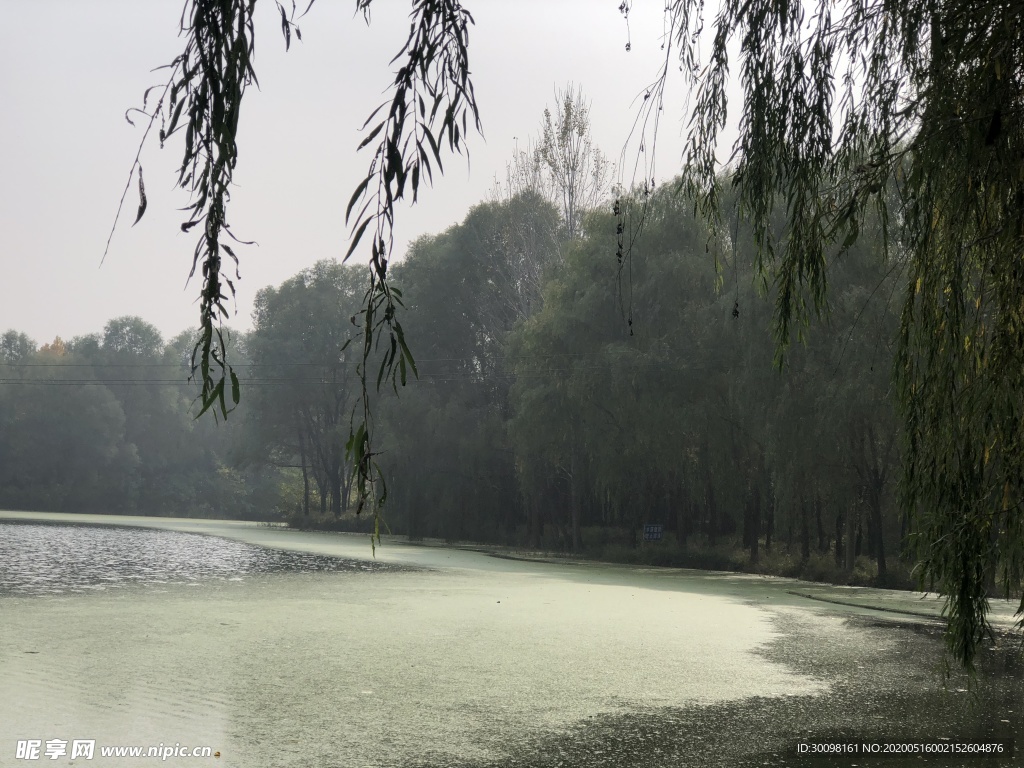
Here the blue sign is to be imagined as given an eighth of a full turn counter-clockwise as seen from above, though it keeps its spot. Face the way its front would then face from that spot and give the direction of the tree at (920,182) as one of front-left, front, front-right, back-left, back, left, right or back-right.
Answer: front-right

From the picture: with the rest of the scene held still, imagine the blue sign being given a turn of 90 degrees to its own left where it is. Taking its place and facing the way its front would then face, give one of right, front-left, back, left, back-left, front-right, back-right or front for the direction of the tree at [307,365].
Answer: back-left

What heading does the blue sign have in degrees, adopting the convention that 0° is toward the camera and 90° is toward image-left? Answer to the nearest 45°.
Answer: approximately 0°
